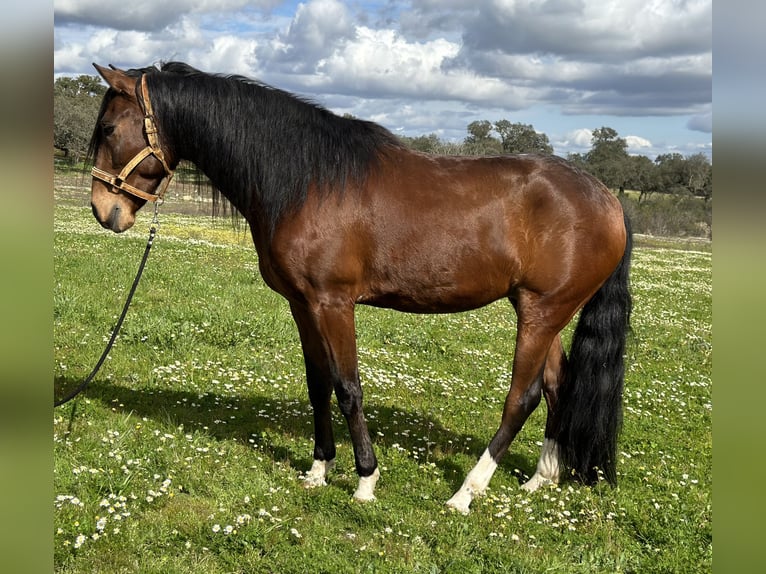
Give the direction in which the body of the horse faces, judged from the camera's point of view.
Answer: to the viewer's left
